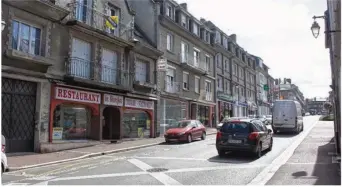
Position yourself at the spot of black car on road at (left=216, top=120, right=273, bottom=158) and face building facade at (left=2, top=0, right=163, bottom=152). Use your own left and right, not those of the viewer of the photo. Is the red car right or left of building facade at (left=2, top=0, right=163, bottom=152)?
right

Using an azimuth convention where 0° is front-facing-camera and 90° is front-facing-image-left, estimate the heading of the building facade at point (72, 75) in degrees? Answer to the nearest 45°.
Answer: approximately 315°

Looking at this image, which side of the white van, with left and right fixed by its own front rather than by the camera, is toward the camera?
back

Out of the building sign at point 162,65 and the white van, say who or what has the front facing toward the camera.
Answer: the building sign

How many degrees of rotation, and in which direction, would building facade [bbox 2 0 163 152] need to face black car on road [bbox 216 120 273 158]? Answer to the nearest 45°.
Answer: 0° — it already faces it

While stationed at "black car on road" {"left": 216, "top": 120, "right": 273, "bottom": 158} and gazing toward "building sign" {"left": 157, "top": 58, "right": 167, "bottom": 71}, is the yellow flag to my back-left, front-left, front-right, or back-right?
front-left

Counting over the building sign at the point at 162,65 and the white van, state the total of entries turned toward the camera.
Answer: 1

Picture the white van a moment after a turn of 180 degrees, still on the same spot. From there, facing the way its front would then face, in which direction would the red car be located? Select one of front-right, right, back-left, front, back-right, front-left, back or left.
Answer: front-right

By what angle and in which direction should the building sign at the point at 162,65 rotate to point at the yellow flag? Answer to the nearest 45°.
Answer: approximately 45° to its right

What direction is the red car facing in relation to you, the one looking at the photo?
facing the viewer and to the left of the viewer

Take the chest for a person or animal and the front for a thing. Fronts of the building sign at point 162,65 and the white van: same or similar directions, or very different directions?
very different directions

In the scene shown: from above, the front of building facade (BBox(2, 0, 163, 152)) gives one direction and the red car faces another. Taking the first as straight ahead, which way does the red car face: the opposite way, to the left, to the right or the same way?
to the right

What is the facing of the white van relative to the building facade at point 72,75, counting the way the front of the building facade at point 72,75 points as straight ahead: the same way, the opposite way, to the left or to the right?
to the left

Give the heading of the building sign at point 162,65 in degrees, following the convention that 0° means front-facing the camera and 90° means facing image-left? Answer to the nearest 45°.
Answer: approximately 0°

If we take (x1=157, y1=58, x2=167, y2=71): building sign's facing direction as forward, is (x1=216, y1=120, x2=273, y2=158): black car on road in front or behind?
in front

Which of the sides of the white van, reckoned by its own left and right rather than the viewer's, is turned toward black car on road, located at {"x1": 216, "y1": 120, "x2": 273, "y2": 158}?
back

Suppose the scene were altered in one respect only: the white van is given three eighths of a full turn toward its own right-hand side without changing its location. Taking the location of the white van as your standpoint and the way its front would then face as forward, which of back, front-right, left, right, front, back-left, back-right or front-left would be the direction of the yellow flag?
right

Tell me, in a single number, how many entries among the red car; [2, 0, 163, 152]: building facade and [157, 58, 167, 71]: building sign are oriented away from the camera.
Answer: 0
